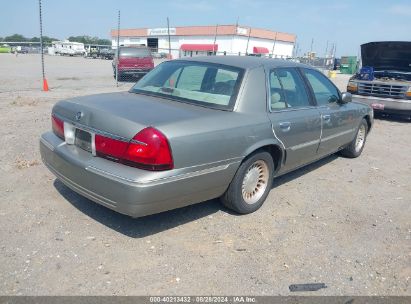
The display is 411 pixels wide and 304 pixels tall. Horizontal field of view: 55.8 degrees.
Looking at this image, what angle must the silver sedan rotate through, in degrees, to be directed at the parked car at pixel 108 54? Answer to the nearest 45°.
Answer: approximately 45° to its left

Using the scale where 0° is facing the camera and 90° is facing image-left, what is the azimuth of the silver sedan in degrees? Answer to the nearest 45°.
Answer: approximately 225°

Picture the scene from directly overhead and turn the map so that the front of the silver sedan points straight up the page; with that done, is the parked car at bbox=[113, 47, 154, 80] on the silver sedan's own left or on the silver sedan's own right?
on the silver sedan's own left
